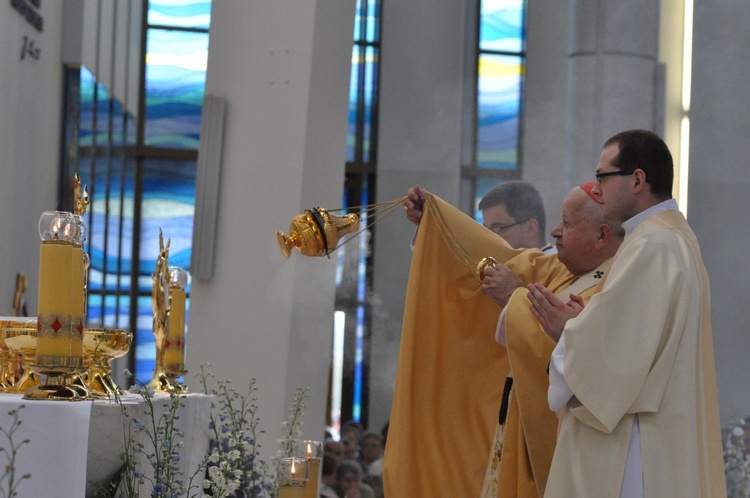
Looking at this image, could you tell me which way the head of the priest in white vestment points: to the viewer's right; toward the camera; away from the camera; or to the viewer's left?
to the viewer's left

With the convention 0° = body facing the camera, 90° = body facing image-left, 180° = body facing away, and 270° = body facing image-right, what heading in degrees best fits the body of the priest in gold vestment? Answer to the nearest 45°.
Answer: approximately 90°

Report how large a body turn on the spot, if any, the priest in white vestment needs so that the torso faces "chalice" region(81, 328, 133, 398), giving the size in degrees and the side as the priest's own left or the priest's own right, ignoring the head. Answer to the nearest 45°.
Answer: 0° — they already face it

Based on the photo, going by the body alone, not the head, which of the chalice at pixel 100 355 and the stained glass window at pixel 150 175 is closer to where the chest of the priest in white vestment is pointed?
the chalice

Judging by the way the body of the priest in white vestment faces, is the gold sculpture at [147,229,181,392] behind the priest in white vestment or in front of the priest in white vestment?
in front

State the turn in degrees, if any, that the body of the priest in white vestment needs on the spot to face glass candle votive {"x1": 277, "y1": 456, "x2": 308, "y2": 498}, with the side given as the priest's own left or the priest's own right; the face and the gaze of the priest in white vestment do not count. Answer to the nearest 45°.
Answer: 0° — they already face it

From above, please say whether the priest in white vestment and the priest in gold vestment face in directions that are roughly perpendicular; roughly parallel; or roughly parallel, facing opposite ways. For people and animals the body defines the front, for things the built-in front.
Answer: roughly parallel

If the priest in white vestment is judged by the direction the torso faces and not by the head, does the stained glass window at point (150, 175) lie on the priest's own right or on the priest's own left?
on the priest's own right

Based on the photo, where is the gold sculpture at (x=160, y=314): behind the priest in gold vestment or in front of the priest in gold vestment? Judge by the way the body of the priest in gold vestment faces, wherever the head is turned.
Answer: in front

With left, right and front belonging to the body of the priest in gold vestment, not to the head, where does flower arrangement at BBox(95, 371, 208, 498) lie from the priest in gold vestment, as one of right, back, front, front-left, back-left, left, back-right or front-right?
front-left

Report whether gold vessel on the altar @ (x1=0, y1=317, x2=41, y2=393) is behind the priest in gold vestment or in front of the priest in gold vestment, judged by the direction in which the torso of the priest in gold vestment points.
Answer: in front

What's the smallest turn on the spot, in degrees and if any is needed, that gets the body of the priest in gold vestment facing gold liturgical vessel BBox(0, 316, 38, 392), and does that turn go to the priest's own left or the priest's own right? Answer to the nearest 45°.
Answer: approximately 45° to the priest's own left

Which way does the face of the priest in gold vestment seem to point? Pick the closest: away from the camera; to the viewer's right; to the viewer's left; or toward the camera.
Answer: to the viewer's left

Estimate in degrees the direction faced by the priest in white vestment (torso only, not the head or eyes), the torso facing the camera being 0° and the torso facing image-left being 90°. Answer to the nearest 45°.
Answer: approximately 90°
